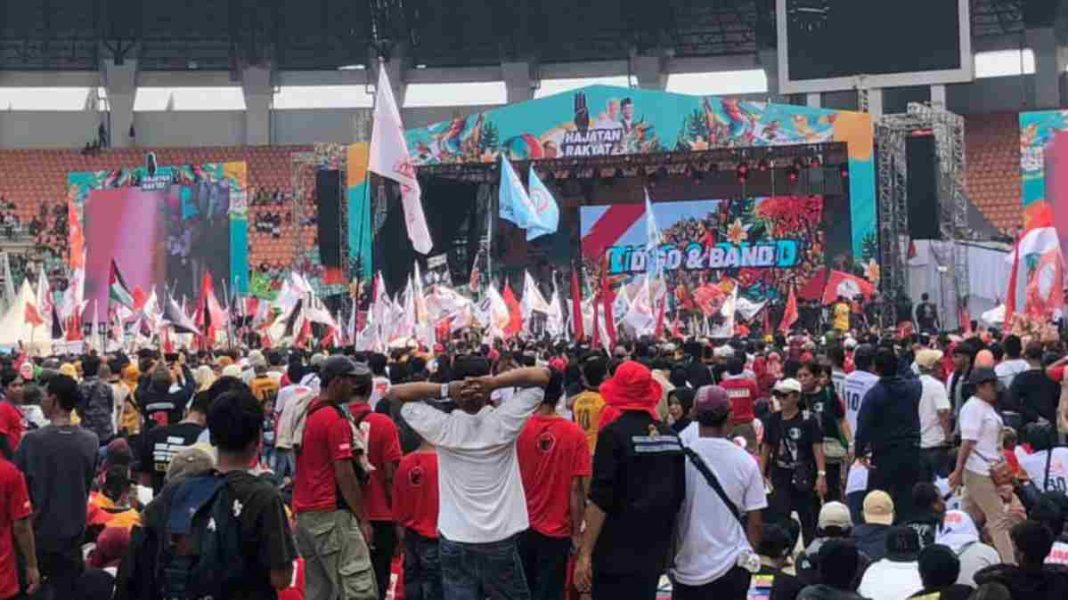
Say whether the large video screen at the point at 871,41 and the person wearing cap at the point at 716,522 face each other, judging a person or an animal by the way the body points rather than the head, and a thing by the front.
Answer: yes

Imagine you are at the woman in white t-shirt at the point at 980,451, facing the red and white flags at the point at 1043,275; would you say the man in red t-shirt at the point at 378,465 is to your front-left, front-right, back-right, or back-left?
back-left

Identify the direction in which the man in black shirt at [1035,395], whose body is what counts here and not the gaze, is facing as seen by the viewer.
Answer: away from the camera

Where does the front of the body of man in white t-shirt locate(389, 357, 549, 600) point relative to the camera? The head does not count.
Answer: away from the camera

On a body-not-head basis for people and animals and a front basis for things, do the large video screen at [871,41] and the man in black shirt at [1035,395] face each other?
yes

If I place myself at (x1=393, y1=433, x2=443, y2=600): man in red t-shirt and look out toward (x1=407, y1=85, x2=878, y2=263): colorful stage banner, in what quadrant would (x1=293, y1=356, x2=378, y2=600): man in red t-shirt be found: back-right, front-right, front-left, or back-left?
back-left

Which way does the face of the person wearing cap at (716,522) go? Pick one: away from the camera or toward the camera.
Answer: away from the camera

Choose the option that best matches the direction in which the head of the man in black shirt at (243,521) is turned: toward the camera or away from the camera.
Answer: away from the camera

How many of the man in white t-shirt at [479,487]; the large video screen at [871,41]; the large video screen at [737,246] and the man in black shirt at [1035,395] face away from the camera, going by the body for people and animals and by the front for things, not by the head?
2

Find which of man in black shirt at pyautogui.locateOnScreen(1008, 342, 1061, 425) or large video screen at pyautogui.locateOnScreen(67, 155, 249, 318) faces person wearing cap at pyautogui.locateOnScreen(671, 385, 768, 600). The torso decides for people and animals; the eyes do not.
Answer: the large video screen

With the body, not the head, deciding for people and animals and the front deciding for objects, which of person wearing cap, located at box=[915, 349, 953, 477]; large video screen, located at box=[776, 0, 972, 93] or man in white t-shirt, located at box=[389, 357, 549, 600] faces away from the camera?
the man in white t-shirt

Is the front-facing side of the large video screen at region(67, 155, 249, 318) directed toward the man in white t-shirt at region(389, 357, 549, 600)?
yes

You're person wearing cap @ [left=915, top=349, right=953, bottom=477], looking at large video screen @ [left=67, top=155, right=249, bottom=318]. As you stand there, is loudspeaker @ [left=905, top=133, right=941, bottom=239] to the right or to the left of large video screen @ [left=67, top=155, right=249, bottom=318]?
right
